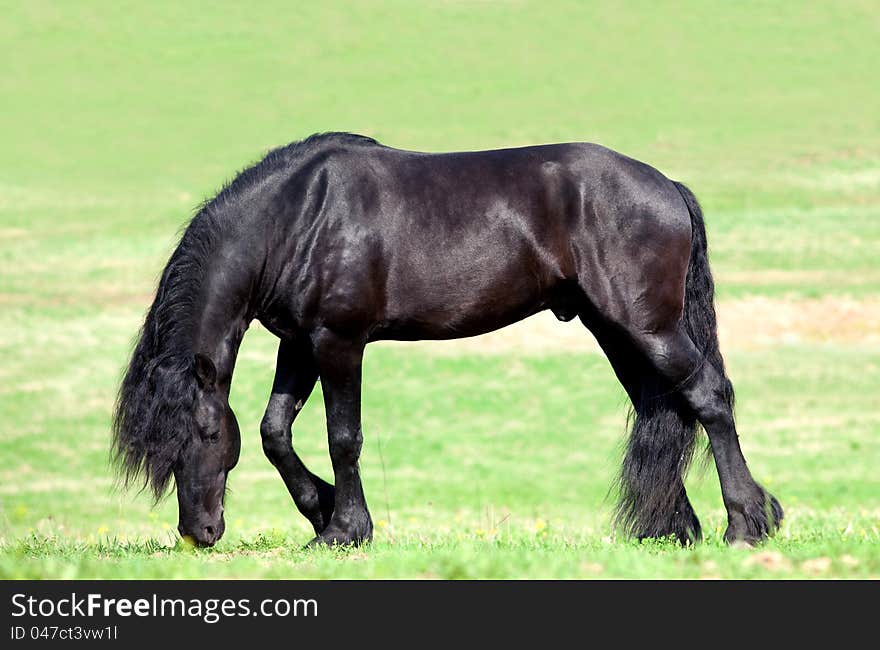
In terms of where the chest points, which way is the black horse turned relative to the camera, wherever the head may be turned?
to the viewer's left
